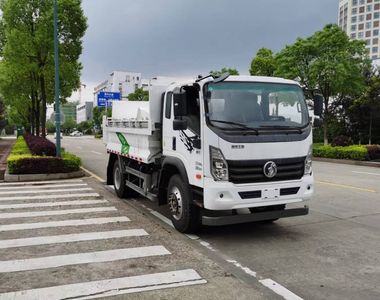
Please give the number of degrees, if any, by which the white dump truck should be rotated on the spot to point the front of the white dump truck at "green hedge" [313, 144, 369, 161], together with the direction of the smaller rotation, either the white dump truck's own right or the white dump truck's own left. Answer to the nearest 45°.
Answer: approximately 135° to the white dump truck's own left

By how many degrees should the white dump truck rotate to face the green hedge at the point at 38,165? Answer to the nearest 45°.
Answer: approximately 180°

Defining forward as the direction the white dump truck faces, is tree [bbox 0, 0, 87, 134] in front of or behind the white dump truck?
behind

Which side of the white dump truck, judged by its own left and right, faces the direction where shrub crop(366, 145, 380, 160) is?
left

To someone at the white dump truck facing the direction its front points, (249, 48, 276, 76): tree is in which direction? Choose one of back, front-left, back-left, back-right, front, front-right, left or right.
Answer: back-left

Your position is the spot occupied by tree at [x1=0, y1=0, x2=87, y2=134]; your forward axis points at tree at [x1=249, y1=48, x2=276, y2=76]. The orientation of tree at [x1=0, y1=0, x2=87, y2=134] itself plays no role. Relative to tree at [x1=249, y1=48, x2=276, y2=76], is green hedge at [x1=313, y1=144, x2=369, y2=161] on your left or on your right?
right

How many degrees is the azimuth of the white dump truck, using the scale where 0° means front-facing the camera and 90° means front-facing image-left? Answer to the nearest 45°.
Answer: approximately 315°
